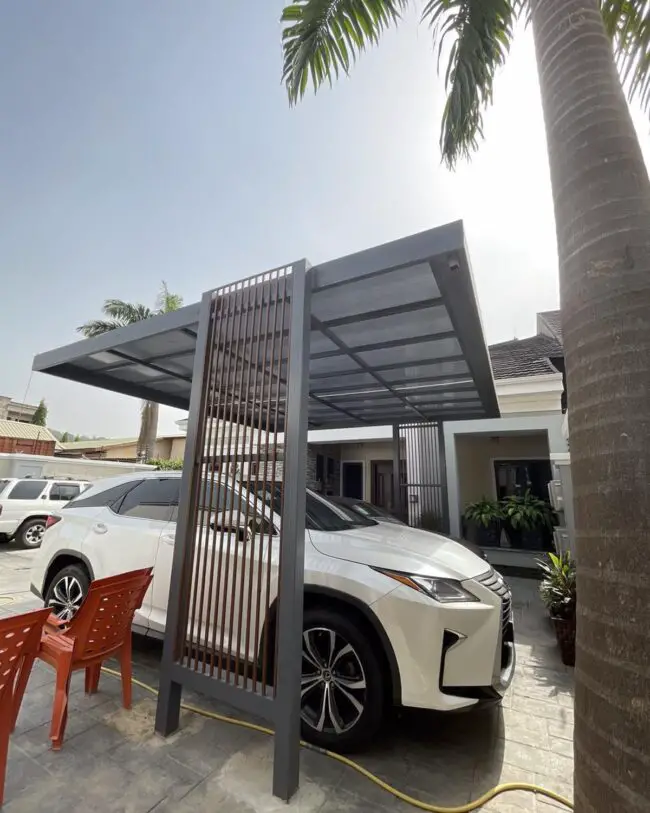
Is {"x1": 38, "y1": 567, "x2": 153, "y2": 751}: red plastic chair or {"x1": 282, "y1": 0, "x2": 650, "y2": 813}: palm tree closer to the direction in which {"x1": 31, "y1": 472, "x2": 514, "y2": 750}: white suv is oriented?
the palm tree

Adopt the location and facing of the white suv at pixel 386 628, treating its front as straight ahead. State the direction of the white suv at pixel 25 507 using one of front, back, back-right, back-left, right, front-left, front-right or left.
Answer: back

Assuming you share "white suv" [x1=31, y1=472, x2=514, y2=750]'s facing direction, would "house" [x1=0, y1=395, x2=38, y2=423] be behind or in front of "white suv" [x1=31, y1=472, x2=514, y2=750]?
behind

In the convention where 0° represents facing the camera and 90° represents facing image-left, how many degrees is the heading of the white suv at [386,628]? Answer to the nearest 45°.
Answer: approximately 315°

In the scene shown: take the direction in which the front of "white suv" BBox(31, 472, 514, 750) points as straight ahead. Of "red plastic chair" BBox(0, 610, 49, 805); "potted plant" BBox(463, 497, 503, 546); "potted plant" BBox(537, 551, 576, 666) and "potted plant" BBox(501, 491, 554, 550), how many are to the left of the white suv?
3

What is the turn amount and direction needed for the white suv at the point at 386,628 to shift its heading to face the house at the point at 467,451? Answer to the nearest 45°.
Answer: approximately 90° to its left

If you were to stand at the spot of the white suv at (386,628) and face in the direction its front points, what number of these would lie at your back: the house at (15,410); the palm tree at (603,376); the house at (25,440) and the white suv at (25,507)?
3

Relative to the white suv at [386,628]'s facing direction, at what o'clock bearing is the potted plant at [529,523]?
The potted plant is roughly at 9 o'clock from the white suv.

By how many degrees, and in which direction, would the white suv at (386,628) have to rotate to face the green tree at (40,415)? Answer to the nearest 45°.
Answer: approximately 180°

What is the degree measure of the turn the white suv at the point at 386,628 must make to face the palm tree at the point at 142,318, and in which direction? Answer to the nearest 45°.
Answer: approximately 180°
